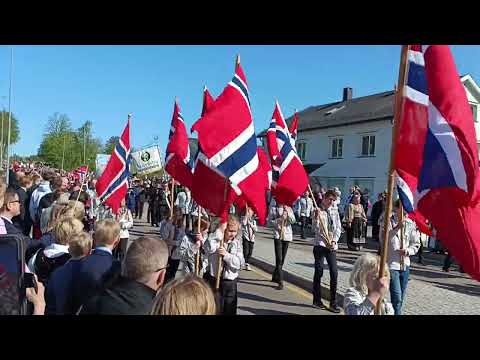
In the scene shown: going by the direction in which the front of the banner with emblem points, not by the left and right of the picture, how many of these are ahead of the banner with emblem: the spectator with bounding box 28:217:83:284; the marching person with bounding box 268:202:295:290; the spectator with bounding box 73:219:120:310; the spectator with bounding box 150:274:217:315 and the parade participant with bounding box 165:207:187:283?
5

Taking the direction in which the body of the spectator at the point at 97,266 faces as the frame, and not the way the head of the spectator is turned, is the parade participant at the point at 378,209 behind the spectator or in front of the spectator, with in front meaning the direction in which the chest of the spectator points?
in front

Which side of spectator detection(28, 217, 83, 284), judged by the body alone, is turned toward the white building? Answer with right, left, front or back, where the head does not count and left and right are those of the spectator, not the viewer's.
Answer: front

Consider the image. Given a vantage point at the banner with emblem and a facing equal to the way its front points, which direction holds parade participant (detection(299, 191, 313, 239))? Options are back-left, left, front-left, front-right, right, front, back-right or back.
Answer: left

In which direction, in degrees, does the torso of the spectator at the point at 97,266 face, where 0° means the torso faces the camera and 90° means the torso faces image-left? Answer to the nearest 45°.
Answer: approximately 225°

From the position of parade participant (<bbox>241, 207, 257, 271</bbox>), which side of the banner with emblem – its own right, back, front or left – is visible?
front

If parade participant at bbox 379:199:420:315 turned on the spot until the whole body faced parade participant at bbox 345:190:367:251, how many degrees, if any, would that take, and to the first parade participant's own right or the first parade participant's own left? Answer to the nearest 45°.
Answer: approximately 135° to the first parade participant's own right

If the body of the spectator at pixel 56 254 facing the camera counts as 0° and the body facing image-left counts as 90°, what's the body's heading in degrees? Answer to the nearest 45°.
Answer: approximately 225°

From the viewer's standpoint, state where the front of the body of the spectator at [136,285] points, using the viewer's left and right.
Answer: facing away from the viewer and to the right of the viewer

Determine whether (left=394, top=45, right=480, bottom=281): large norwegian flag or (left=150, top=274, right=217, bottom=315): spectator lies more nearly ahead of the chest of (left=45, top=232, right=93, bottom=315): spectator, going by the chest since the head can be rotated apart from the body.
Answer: the large norwegian flag
